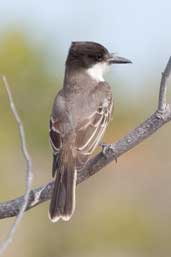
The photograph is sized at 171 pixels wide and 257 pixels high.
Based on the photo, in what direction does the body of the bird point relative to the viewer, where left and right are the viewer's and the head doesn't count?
facing away from the viewer and to the right of the viewer
